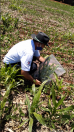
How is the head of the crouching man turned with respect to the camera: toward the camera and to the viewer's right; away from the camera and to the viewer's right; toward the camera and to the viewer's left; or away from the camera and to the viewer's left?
toward the camera and to the viewer's right

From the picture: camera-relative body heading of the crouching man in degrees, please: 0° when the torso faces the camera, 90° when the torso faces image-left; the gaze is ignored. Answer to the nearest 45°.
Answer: approximately 270°
